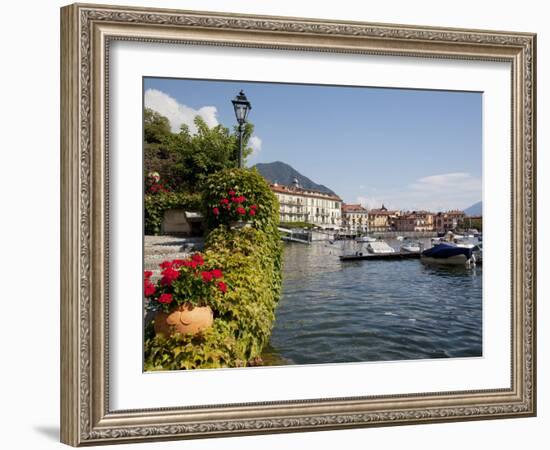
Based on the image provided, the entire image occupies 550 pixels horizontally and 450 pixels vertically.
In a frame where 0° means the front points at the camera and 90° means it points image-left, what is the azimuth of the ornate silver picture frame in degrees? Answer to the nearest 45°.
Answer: approximately 315°
